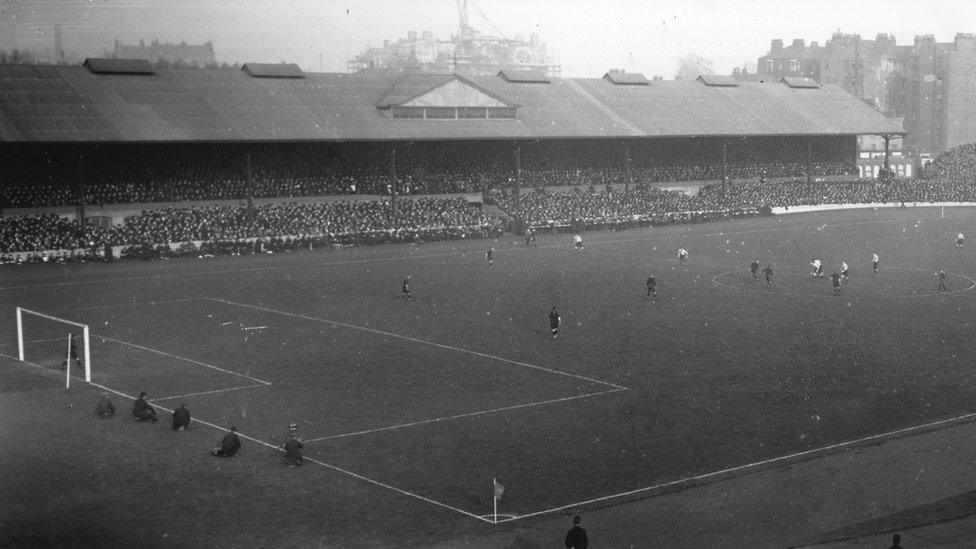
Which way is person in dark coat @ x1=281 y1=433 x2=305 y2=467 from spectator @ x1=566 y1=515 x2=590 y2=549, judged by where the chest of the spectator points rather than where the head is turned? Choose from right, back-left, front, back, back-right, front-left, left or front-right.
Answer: front-left

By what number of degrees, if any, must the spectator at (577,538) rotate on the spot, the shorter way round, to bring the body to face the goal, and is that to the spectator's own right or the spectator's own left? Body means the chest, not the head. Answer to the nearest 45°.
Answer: approximately 45° to the spectator's own left

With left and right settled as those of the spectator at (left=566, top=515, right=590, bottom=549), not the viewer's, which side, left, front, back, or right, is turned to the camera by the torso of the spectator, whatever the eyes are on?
back

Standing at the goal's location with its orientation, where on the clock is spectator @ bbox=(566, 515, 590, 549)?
The spectator is roughly at 4 o'clock from the goal.

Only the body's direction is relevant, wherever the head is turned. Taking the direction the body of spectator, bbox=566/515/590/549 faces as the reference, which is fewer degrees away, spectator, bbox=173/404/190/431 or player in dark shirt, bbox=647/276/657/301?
the player in dark shirt

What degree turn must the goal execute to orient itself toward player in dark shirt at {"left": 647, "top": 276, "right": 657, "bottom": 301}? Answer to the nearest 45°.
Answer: approximately 45° to its right

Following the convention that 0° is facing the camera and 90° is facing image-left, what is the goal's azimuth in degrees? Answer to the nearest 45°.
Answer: approximately 225°

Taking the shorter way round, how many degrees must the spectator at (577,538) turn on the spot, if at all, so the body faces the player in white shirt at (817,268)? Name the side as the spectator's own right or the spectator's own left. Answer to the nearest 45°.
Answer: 0° — they already face them

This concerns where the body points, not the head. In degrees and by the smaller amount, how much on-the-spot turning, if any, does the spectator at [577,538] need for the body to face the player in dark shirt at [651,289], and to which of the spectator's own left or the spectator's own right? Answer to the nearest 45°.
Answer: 0° — they already face them

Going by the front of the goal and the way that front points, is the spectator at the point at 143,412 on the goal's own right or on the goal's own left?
on the goal's own right
